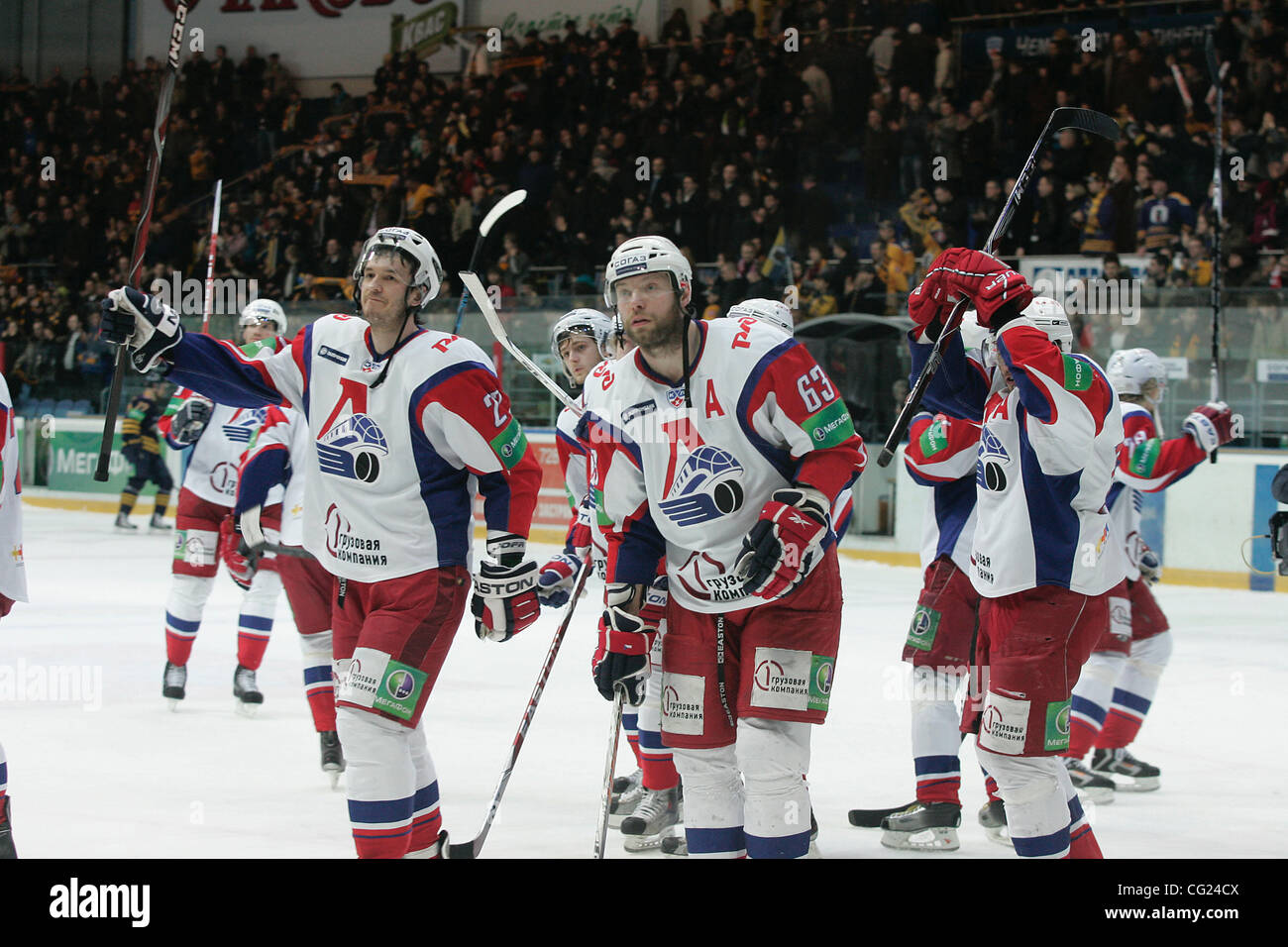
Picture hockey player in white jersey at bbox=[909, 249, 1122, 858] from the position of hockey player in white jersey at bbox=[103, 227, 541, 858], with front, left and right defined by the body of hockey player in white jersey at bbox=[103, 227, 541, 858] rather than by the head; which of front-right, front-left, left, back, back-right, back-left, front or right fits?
back-left

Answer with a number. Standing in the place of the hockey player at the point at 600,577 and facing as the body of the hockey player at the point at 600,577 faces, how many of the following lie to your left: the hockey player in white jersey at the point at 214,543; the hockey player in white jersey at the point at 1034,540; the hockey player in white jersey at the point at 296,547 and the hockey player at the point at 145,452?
1

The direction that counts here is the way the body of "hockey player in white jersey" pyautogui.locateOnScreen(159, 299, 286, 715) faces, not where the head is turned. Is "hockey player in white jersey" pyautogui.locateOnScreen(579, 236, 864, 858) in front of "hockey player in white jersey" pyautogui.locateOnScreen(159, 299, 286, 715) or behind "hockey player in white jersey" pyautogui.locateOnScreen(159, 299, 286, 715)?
in front

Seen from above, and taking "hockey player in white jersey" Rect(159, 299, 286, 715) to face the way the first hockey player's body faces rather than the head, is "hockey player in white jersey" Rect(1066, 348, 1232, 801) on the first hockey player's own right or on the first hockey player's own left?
on the first hockey player's own left

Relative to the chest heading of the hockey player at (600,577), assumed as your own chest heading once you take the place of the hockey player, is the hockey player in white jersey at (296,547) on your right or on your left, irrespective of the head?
on your right

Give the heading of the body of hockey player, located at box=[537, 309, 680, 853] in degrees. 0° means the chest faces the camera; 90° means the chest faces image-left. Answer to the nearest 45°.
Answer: approximately 45°

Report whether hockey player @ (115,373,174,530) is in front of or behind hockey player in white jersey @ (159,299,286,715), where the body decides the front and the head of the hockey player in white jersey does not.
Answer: behind

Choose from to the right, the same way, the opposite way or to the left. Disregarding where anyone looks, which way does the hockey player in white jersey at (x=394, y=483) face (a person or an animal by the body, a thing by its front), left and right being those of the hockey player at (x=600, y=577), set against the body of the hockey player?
the same way

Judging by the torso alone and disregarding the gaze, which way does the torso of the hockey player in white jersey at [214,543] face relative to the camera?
toward the camera

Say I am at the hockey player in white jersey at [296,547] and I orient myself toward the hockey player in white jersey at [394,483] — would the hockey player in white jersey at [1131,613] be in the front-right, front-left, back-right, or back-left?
front-left
